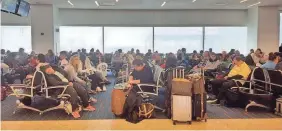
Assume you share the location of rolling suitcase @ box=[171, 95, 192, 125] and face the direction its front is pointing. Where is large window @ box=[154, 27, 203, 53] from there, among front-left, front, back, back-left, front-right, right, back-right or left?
back

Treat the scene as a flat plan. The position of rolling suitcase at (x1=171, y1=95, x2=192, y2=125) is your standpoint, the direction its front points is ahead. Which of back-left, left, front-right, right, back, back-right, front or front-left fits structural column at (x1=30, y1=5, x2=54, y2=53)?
back-right

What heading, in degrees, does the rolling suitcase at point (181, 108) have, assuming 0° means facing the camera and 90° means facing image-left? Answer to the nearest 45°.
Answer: approximately 0°

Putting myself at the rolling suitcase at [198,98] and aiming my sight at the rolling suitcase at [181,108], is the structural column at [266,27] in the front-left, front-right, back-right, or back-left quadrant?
back-right

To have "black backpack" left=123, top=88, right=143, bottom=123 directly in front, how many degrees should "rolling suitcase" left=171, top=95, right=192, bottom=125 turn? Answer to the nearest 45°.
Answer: approximately 90° to its right

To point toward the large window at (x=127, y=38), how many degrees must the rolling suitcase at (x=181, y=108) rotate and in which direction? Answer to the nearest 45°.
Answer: approximately 180°

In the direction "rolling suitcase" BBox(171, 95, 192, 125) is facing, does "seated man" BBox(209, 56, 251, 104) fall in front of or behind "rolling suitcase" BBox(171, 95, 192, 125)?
behind

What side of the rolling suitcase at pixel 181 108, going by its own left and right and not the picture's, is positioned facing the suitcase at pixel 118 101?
right

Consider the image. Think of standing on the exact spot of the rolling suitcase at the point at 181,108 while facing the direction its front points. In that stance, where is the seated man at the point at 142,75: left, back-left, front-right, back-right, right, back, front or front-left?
back-right
